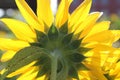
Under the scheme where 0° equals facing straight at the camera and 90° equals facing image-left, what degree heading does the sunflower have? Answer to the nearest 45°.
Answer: approximately 180°
